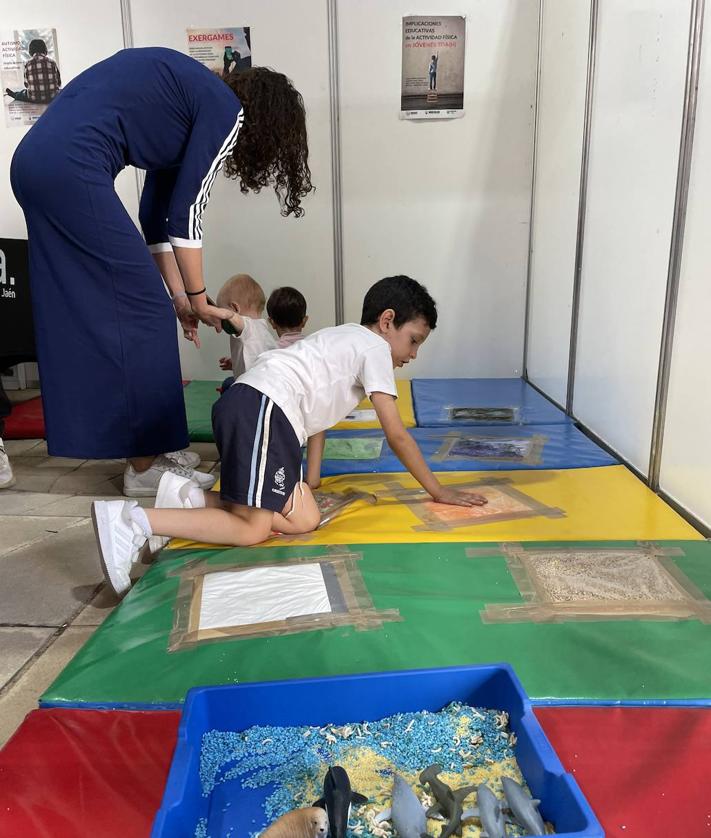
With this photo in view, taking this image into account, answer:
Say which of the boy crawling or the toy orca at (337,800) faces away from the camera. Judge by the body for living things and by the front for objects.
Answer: the toy orca

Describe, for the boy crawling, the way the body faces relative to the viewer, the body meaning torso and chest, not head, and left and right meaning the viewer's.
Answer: facing to the right of the viewer

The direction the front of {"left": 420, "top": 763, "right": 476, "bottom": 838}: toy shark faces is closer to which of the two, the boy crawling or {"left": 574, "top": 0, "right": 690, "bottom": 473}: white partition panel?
the boy crawling

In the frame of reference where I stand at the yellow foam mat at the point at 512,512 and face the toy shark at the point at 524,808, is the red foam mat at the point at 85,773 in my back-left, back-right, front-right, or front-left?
front-right

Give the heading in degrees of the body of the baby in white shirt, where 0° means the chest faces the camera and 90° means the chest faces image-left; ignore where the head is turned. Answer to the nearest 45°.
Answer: approximately 135°

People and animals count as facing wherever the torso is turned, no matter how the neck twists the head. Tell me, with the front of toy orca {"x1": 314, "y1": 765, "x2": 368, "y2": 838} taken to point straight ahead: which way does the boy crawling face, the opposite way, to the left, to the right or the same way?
to the right

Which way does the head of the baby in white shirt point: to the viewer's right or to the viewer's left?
to the viewer's left

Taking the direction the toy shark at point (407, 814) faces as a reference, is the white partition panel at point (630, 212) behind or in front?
in front

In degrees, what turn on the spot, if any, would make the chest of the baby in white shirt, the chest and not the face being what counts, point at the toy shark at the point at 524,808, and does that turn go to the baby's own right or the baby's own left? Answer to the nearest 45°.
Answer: approximately 135° to the baby's own left

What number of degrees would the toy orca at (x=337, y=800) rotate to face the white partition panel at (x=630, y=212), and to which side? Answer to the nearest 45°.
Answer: approximately 45° to its right

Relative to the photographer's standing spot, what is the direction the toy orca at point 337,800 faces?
facing away from the viewer

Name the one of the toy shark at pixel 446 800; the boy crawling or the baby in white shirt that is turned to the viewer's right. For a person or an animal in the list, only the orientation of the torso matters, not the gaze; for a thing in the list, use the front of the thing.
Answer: the boy crawling

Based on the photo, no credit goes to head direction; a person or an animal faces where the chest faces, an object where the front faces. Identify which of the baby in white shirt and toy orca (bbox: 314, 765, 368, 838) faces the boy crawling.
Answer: the toy orca

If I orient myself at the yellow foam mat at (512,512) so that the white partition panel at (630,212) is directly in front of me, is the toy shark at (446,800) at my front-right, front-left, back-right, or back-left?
back-right

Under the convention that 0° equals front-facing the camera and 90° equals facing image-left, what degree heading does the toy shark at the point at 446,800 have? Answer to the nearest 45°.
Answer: approximately 135°

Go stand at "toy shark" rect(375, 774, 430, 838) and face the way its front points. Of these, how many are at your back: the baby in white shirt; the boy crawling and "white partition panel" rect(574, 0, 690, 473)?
0
